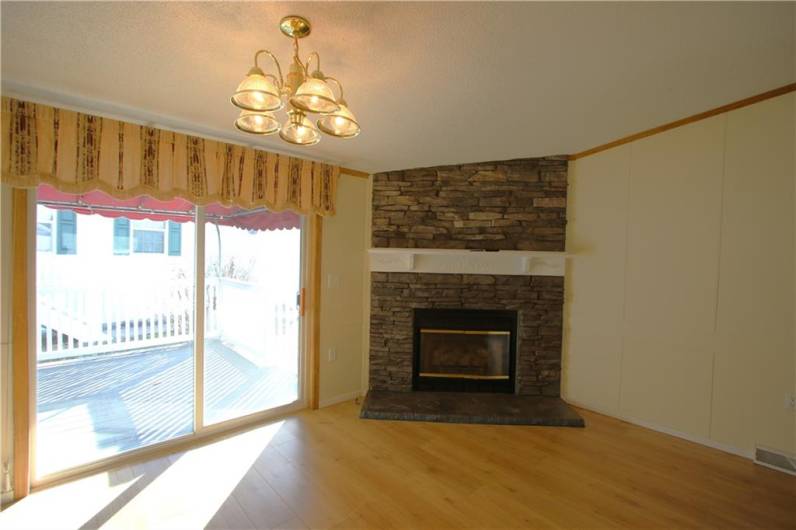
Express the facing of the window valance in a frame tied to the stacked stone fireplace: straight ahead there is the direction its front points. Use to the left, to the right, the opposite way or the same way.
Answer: to the left

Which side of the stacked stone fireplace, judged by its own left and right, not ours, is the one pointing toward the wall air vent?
left

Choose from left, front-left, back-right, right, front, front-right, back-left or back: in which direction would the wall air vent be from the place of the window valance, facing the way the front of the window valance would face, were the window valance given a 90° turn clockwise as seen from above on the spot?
left

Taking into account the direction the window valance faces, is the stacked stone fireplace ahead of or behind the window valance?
ahead

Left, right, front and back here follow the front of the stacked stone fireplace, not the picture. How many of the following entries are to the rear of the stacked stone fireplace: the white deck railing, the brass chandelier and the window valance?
0

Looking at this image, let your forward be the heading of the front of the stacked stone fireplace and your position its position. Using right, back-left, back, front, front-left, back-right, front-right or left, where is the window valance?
front-right

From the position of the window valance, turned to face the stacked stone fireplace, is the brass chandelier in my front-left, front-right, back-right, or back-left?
front-right

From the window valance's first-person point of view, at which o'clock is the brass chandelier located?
The brass chandelier is roughly at 1 o'clock from the window valance.

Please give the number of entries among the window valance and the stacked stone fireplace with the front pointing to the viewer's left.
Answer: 0

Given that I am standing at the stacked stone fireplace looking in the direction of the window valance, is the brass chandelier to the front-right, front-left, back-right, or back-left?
front-left

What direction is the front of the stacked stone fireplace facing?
toward the camera

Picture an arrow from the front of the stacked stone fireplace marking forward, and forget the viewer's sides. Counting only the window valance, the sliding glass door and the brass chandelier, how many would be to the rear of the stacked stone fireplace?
0

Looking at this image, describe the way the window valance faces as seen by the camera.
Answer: facing the viewer and to the right of the viewer

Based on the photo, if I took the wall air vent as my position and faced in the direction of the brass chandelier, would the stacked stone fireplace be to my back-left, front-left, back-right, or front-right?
front-right
